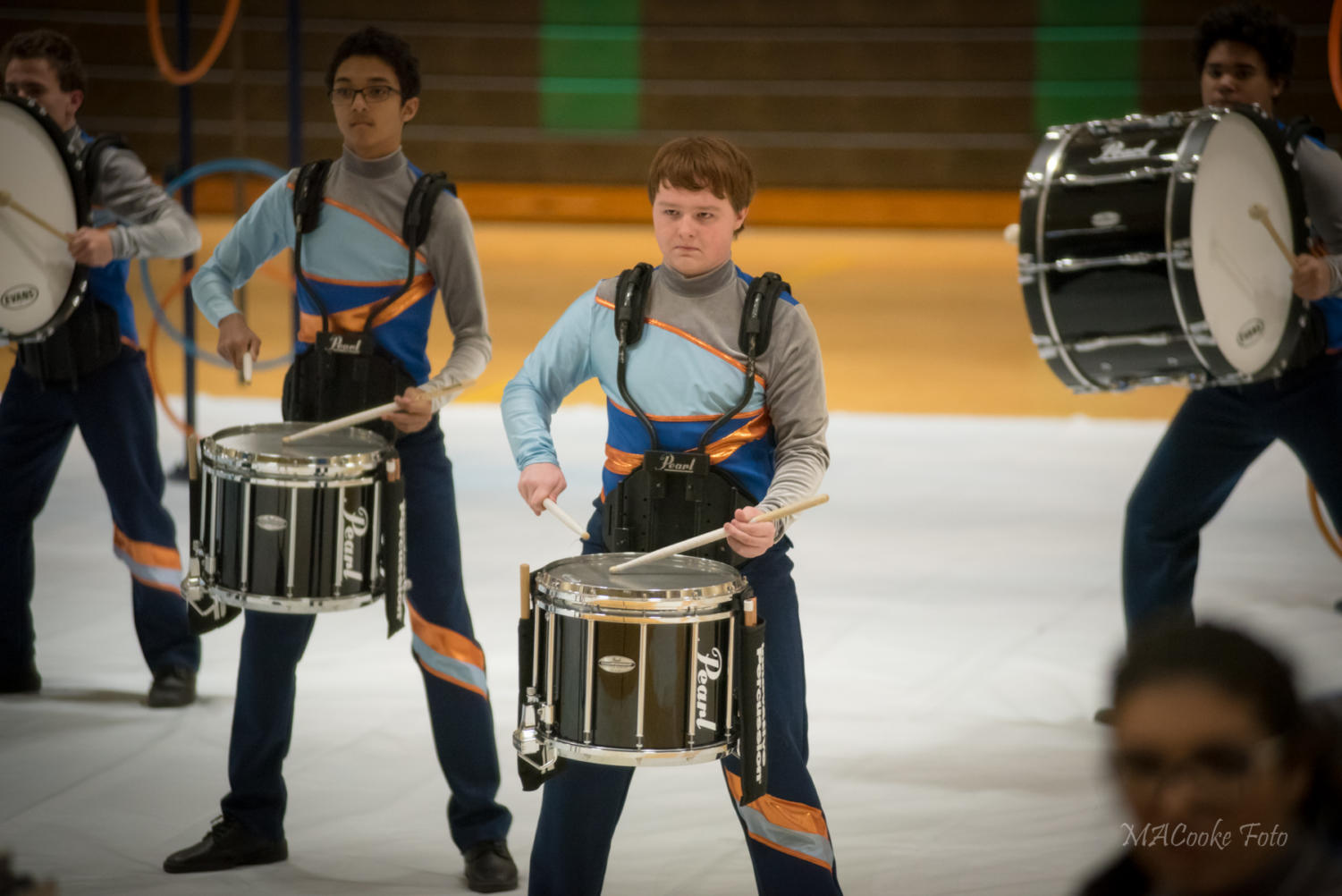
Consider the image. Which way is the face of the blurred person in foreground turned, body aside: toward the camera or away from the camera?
toward the camera

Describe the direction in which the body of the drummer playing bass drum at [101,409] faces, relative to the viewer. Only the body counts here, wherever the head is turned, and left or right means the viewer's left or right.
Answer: facing the viewer and to the left of the viewer

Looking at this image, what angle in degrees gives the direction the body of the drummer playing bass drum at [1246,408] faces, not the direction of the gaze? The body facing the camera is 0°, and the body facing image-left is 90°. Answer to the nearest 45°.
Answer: approximately 45°

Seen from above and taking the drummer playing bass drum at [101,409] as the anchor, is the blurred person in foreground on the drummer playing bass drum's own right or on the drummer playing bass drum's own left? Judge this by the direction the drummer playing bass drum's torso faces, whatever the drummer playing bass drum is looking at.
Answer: on the drummer playing bass drum's own left

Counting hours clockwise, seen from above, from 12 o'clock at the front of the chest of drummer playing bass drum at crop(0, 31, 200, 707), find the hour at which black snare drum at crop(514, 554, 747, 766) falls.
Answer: The black snare drum is roughly at 10 o'clock from the drummer playing bass drum.

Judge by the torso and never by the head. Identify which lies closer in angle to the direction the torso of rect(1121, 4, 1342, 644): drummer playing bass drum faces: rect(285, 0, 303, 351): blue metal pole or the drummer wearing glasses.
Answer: the drummer wearing glasses

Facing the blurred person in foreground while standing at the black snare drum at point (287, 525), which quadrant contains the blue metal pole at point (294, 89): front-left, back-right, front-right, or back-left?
back-left

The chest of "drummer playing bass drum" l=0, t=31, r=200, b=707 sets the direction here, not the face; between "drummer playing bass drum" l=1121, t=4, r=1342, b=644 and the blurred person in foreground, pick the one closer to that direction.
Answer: the blurred person in foreground

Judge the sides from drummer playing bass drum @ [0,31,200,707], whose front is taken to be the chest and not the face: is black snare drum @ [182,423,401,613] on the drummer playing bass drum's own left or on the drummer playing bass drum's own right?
on the drummer playing bass drum's own left

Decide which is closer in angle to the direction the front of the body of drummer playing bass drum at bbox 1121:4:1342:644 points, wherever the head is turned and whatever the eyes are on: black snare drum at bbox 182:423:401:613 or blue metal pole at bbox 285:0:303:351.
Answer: the black snare drum

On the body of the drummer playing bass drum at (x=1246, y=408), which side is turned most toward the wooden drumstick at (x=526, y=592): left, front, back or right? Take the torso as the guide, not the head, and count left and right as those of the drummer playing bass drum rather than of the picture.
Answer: front
